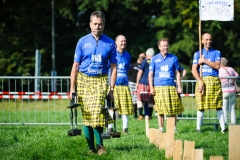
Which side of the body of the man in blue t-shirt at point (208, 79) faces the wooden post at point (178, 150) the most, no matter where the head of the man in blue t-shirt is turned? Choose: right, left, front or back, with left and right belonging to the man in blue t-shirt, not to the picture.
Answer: front

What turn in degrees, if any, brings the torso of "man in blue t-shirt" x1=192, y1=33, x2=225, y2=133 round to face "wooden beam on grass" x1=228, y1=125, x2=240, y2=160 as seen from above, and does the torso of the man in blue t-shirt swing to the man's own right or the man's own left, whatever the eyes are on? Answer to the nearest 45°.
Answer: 0° — they already face it

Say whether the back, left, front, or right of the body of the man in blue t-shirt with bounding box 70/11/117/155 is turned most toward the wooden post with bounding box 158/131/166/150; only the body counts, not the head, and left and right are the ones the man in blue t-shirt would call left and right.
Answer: left

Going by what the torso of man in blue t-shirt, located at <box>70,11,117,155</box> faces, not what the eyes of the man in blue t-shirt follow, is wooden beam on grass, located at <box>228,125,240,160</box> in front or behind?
in front

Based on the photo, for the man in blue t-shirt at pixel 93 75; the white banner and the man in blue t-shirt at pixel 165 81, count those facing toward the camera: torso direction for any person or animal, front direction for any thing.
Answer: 3

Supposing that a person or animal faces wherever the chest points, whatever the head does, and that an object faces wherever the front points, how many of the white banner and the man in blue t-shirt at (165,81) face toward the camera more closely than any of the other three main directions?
2

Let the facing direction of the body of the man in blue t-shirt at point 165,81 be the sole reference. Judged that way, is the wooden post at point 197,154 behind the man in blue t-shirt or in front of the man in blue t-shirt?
in front

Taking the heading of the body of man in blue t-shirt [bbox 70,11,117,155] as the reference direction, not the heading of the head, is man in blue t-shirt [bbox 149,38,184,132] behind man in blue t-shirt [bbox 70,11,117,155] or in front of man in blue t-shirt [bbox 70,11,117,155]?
behind

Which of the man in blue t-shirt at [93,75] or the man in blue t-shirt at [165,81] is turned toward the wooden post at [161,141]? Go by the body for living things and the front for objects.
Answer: the man in blue t-shirt at [165,81]
